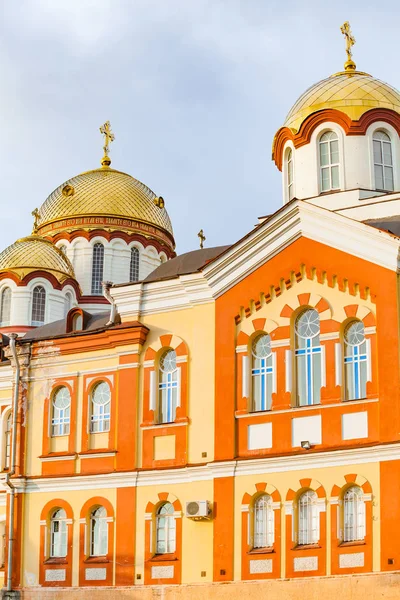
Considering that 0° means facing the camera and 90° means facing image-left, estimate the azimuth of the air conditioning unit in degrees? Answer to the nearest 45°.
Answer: approximately 45°
